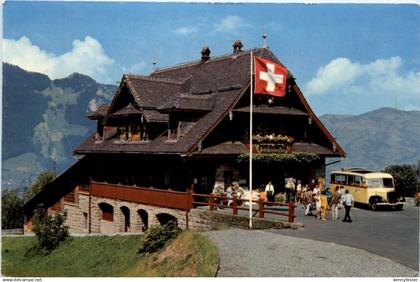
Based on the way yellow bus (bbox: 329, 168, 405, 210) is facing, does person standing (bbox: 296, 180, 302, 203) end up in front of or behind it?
behind

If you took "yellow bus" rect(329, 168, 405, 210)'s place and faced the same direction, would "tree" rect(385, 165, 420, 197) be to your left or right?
on your left

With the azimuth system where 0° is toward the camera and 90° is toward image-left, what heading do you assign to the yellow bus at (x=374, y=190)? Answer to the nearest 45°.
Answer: approximately 315°

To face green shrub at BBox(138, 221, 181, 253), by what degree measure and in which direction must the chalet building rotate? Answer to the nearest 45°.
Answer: approximately 45° to its right

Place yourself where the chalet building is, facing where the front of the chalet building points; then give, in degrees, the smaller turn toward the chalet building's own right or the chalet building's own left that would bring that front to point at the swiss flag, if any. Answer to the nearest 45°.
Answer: approximately 45° to the chalet building's own right

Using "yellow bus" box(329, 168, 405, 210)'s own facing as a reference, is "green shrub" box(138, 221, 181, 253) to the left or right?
on its right

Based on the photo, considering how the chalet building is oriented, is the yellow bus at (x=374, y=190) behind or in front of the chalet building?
in front

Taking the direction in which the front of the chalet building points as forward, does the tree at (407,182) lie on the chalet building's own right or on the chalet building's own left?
on the chalet building's own left
